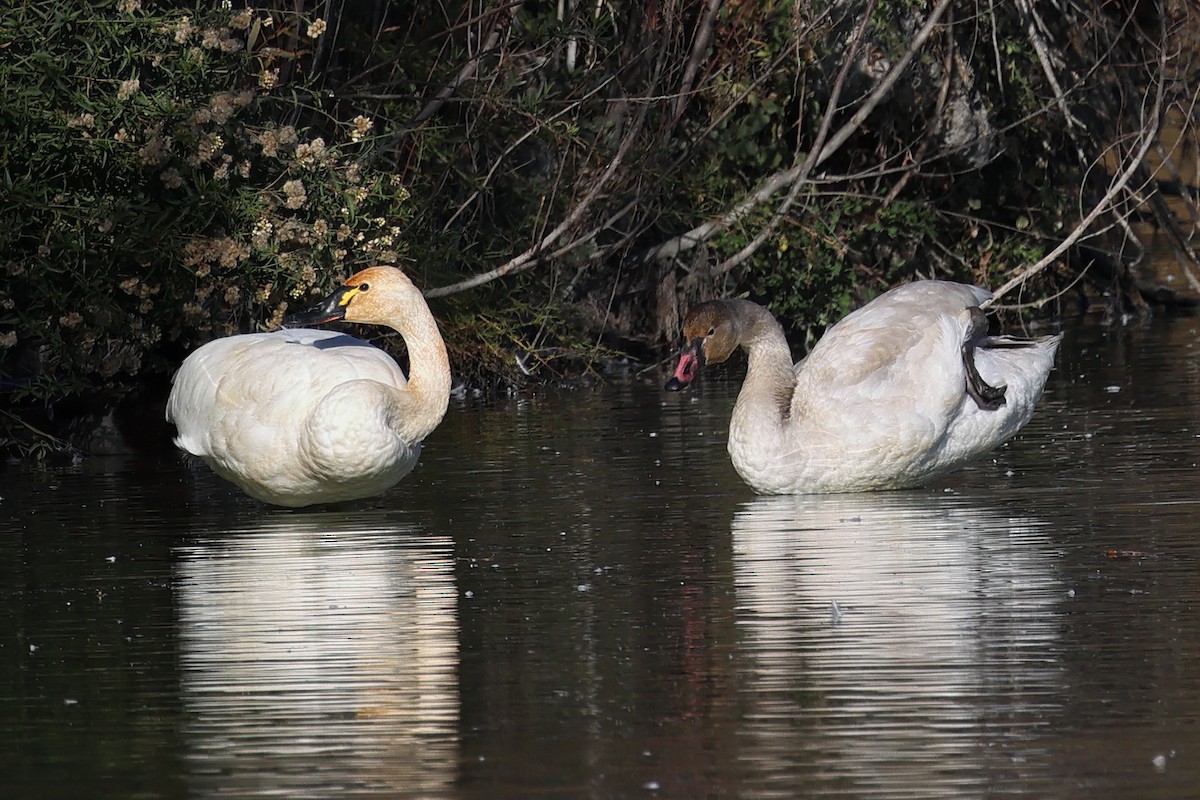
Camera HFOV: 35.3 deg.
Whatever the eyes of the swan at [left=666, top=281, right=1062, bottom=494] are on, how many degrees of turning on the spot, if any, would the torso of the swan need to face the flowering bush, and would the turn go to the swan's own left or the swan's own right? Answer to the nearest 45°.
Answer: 0° — it already faces it

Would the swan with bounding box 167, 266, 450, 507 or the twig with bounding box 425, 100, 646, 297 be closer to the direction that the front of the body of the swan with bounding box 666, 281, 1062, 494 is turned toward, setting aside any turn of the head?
the swan

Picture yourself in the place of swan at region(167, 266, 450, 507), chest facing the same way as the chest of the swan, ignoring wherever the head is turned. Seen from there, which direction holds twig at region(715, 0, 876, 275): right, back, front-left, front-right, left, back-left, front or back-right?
left

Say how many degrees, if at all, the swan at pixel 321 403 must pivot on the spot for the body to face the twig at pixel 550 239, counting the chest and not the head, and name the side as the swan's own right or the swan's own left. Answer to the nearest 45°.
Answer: approximately 90° to the swan's own left

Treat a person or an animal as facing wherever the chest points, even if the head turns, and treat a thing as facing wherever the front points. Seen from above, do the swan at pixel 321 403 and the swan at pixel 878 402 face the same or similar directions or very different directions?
very different directions

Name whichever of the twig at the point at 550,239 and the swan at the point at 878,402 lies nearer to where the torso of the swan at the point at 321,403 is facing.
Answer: the swan

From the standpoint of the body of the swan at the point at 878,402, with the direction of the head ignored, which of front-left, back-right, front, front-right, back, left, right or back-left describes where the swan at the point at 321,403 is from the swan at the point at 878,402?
front

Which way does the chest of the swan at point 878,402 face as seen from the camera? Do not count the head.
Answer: to the viewer's left

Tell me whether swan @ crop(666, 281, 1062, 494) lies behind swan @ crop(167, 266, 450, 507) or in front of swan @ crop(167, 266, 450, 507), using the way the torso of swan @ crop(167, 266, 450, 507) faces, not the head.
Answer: in front

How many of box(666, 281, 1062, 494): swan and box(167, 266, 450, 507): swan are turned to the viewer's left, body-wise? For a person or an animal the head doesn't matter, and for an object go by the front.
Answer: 1

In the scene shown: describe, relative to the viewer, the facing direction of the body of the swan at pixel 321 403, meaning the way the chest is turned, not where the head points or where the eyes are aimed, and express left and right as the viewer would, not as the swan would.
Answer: facing the viewer and to the right of the viewer

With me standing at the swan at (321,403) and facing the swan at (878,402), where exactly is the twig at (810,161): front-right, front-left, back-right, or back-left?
front-left

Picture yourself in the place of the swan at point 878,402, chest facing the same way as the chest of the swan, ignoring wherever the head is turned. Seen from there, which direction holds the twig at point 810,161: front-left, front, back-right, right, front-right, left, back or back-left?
right

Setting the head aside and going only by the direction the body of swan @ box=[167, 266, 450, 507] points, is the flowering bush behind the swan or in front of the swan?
behind

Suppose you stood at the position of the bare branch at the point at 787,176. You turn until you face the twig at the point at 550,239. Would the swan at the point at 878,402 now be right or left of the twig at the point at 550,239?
left

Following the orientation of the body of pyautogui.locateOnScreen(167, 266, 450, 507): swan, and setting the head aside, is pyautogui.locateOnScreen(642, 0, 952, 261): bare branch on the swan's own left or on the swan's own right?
on the swan's own left

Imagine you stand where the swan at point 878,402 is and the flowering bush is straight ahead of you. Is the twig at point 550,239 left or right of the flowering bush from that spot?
right

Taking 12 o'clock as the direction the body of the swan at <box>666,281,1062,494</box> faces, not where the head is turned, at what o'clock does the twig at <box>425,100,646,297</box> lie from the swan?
The twig is roughly at 2 o'clock from the swan.
